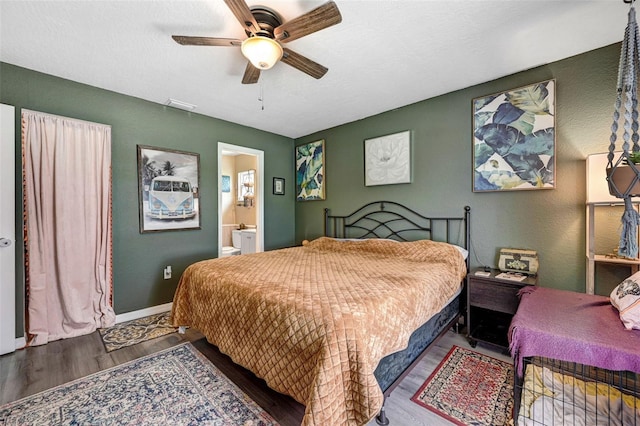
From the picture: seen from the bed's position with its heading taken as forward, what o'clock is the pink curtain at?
The pink curtain is roughly at 2 o'clock from the bed.

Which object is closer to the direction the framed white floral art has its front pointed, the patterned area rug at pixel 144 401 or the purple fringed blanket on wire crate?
the patterned area rug

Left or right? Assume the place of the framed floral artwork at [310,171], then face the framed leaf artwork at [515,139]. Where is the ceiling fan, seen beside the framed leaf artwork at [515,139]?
right

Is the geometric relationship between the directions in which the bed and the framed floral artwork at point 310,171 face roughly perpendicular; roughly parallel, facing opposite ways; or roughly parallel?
roughly parallel

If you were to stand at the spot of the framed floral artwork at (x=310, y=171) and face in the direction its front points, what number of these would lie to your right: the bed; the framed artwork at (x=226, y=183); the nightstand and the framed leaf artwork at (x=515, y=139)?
1

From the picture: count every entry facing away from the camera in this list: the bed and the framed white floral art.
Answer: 0

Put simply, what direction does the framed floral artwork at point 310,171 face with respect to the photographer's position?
facing the viewer and to the left of the viewer

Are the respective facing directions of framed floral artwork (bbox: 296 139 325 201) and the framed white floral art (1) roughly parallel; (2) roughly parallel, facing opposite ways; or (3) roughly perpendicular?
roughly parallel

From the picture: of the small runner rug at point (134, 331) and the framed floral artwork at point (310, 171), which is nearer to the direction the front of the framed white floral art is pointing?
the small runner rug

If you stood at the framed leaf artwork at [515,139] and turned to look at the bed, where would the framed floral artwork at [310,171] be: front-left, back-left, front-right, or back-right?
front-right

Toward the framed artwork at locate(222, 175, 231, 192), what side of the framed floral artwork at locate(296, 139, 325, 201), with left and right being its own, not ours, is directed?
right

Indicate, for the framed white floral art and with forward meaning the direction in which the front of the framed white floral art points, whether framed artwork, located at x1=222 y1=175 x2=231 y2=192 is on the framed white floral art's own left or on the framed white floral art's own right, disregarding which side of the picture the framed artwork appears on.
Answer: on the framed white floral art's own right

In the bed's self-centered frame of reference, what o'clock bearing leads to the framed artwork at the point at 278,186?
The framed artwork is roughly at 4 o'clock from the bed.

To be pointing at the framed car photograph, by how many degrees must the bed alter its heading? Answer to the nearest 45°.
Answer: approximately 90° to its right

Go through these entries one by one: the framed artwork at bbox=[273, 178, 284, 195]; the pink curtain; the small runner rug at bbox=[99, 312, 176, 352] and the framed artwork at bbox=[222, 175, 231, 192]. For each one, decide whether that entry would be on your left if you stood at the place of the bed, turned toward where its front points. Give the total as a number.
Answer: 0

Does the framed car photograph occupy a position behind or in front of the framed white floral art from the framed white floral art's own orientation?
in front

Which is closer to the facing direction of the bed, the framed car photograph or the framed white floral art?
the framed car photograph

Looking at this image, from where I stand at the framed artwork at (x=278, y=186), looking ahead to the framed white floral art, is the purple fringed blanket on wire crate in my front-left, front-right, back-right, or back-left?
front-right

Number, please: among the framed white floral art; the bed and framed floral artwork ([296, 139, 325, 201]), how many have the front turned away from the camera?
0

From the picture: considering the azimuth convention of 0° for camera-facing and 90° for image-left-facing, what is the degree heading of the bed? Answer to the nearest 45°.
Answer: approximately 45°
